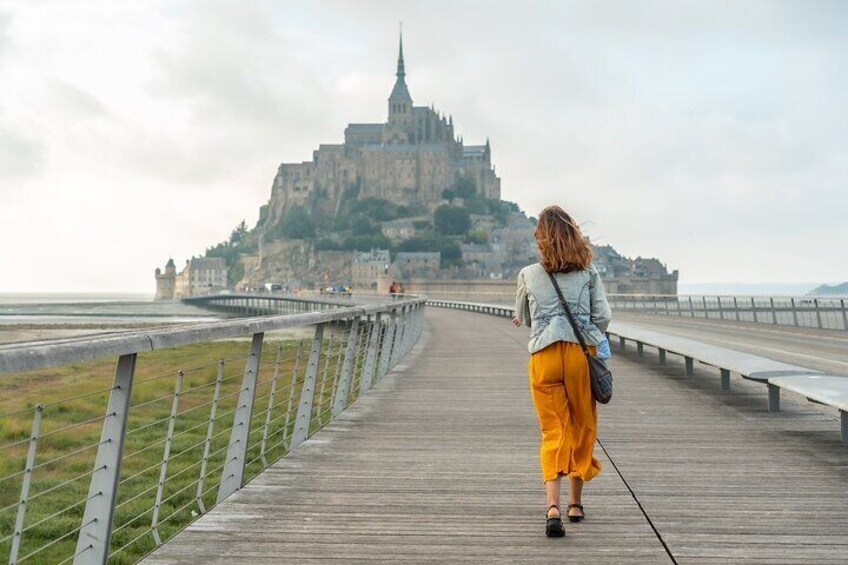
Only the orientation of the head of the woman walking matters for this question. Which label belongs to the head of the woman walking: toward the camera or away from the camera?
away from the camera

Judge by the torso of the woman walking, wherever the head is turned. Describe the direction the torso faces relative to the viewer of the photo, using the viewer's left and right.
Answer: facing away from the viewer
